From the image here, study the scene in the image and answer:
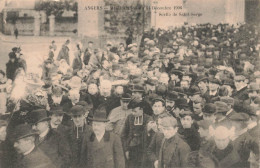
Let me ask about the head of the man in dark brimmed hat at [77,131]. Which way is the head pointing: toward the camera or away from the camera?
toward the camera

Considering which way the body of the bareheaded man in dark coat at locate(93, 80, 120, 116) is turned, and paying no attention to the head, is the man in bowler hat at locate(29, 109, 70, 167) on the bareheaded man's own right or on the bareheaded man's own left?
on the bareheaded man's own right

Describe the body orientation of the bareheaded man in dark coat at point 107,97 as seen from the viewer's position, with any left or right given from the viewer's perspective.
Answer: facing the viewer

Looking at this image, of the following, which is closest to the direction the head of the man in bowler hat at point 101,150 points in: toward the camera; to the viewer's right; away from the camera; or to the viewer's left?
toward the camera

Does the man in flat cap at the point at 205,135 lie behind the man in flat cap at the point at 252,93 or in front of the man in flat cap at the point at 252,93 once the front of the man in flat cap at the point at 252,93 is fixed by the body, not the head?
in front

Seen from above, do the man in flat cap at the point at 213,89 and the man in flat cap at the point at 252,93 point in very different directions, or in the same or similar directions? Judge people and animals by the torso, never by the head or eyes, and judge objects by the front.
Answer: same or similar directions

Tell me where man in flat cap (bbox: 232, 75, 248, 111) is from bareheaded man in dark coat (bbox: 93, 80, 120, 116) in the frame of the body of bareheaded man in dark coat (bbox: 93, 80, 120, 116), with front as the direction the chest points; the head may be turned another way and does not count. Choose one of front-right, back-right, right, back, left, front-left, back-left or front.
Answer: left

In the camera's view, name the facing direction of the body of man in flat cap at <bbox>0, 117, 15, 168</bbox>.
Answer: toward the camera

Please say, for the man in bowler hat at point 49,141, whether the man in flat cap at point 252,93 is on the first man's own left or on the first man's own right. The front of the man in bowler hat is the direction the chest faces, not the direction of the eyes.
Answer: on the first man's own left

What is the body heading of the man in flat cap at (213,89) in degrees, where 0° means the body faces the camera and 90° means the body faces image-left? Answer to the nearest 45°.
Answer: approximately 45°

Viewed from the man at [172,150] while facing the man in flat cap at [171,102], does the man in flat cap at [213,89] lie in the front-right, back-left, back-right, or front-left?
front-right

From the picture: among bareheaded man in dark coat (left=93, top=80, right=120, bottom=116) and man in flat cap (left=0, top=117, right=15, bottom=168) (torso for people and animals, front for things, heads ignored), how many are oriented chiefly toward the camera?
2

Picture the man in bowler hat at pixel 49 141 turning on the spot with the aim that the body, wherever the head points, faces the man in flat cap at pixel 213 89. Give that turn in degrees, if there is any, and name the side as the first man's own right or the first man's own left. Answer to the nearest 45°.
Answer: approximately 135° to the first man's own left
